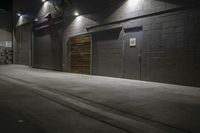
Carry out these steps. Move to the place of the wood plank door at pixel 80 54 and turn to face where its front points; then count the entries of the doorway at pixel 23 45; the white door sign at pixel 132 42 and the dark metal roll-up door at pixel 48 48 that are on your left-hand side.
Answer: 1

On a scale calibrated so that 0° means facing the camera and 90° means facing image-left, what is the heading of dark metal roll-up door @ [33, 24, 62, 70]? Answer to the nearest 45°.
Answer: approximately 45°

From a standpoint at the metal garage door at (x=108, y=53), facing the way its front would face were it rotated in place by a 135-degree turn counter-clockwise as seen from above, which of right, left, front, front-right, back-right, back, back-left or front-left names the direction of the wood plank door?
back-left

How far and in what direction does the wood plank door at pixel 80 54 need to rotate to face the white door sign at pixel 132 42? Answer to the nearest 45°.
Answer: approximately 90° to its left

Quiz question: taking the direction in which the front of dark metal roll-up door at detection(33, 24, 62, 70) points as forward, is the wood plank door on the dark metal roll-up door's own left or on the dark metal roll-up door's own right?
on the dark metal roll-up door's own left

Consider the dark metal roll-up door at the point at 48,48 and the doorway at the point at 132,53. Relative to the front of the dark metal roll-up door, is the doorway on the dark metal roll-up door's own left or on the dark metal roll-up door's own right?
on the dark metal roll-up door's own left

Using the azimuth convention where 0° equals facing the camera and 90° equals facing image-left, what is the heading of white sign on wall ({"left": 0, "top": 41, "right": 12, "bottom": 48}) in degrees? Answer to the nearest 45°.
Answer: approximately 0°

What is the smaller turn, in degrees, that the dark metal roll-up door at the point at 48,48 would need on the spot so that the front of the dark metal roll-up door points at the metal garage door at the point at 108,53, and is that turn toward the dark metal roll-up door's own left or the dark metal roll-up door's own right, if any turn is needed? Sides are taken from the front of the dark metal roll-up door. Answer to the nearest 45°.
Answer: approximately 90° to the dark metal roll-up door's own left

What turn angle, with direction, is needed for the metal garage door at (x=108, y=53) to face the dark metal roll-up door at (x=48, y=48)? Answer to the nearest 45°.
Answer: approximately 90° to its right

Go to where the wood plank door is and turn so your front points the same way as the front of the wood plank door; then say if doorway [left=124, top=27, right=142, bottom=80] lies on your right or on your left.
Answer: on your left

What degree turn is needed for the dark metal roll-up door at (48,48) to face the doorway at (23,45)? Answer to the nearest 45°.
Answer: approximately 135° to its right

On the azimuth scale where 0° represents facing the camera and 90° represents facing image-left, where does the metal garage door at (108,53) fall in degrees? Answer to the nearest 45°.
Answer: approximately 45°

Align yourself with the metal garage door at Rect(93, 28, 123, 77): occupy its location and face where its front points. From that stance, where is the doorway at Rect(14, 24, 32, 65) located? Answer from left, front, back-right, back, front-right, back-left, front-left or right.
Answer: right
